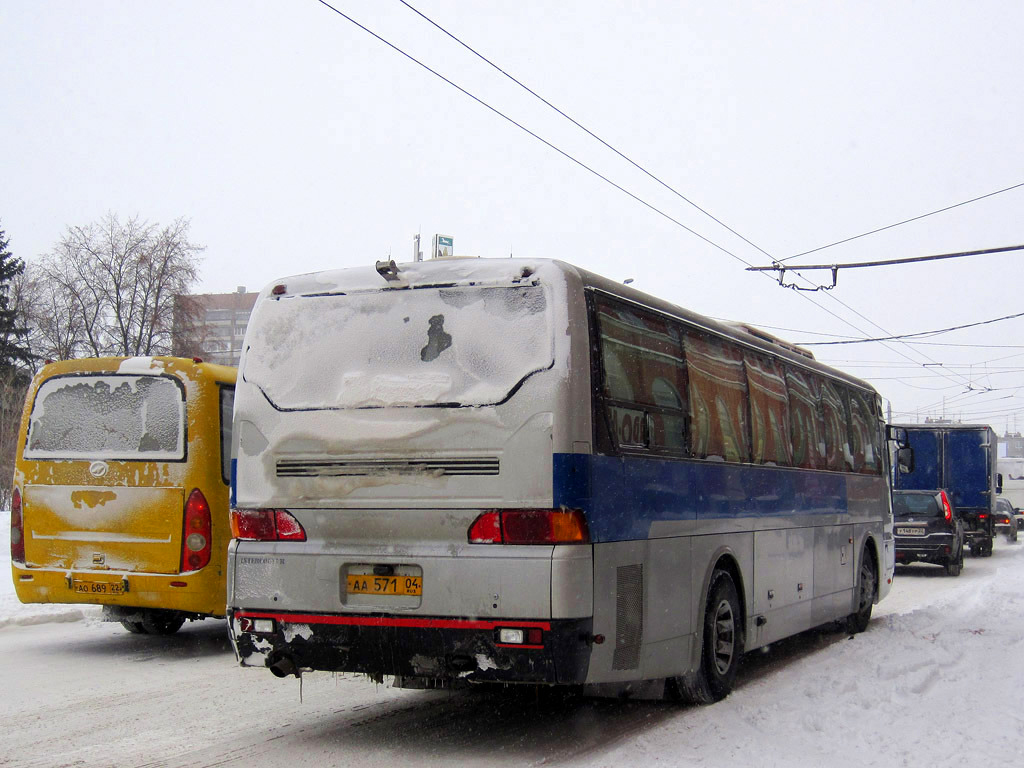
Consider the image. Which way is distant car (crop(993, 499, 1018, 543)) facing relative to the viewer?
away from the camera

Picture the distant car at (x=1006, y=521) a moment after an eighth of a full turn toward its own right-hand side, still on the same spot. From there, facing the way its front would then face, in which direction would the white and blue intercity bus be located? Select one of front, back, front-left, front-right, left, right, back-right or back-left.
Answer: back-right

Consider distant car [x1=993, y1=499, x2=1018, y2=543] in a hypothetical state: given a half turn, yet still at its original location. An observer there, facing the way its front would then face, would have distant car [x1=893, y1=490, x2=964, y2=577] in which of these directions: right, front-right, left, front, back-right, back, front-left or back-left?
front

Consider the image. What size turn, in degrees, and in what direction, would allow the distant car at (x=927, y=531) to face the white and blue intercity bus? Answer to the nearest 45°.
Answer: approximately 180°

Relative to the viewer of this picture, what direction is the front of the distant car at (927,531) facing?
facing away from the viewer

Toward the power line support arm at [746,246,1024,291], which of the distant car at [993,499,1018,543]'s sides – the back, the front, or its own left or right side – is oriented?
back

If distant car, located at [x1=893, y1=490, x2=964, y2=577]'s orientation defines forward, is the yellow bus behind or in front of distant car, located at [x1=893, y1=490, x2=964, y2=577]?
behind

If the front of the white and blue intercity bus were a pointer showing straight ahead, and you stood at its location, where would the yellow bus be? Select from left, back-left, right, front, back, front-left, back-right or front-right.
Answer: left

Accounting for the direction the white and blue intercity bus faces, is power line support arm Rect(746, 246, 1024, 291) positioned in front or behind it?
in front

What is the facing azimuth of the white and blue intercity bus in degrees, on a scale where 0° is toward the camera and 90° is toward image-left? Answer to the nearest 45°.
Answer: approximately 225°
